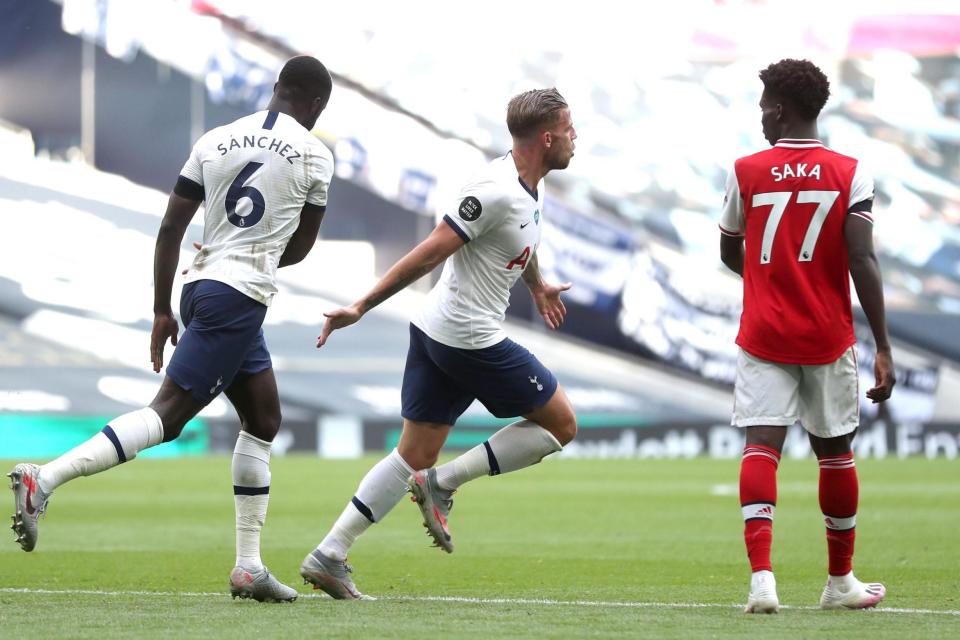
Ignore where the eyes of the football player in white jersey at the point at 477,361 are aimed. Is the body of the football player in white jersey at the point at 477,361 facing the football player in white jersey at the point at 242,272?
no

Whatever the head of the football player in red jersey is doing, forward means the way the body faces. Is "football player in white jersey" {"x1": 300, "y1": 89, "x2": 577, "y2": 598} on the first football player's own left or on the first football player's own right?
on the first football player's own left

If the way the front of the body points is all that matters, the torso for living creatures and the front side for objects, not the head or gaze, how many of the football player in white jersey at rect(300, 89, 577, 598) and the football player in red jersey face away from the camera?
1

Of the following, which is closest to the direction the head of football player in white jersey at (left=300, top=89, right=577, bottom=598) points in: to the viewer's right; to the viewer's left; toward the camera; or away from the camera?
to the viewer's right

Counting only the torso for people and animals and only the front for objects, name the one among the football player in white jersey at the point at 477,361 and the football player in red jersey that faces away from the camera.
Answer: the football player in red jersey

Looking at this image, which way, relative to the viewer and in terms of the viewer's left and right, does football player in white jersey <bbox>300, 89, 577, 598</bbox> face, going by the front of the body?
facing to the right of the viewer

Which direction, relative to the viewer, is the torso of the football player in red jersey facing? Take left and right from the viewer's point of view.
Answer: facing away from the viewer

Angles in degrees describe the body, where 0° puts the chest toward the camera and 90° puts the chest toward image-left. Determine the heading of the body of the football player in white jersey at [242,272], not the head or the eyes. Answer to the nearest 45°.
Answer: approximately 225°

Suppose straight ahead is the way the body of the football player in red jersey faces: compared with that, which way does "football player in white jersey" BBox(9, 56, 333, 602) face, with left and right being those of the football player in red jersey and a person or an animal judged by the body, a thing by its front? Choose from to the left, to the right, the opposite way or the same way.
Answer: the same way

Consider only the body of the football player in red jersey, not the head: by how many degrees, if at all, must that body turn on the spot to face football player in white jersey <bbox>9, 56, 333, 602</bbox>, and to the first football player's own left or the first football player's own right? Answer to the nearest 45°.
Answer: approximately 90° to the first football player's own left

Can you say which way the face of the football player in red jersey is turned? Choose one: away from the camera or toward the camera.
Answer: away from the camera

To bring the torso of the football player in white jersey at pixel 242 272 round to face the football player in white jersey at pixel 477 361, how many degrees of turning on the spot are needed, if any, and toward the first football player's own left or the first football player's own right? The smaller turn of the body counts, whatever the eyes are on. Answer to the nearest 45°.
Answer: approximately 45° to the first football player's own right
